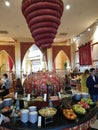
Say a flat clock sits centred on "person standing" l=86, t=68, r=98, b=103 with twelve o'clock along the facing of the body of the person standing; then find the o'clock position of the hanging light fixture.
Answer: The hanging light fixture is roughly at 2 o'clock from the person standing.

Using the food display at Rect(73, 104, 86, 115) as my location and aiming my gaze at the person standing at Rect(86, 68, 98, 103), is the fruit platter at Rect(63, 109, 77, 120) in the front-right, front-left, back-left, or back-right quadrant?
back-left
